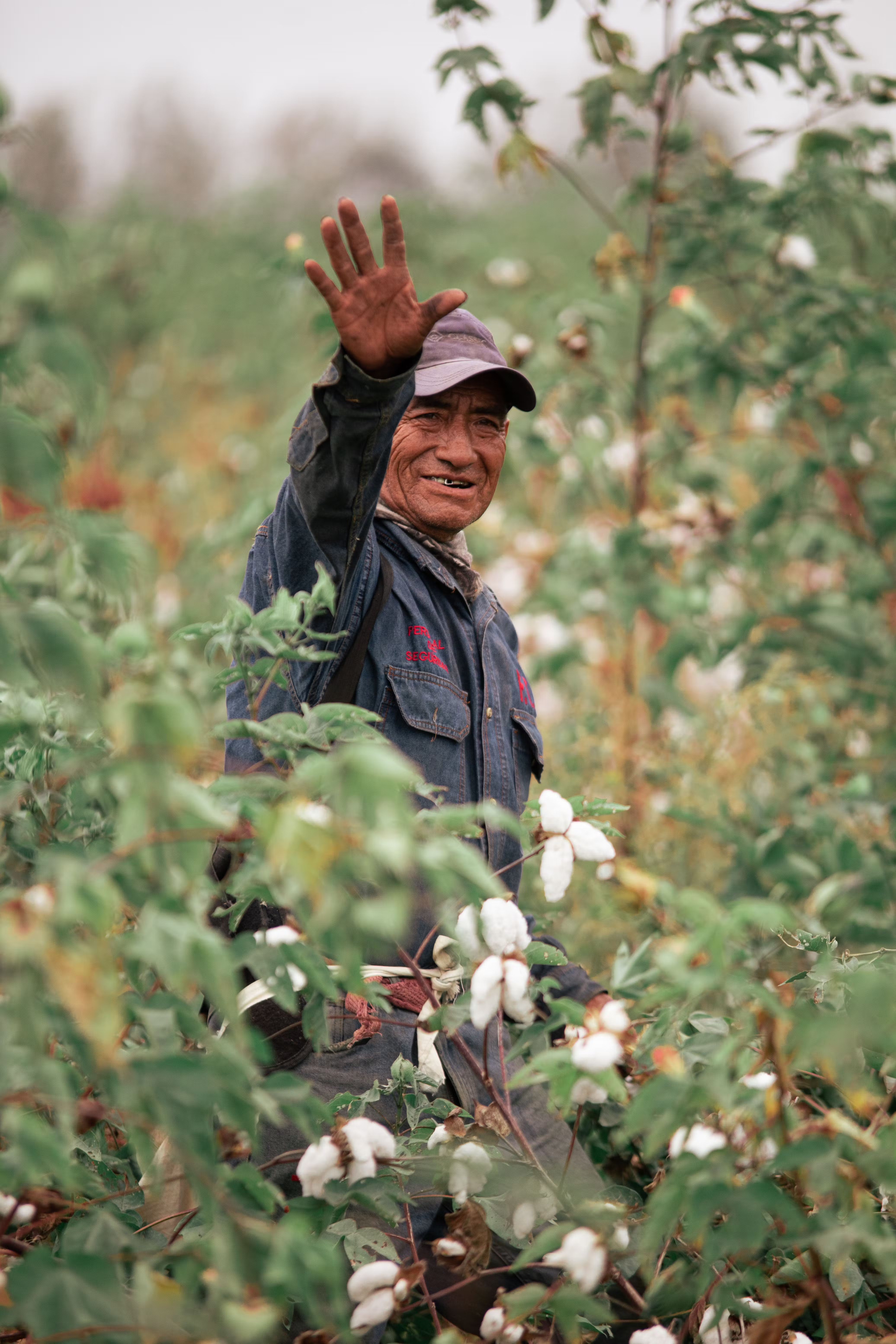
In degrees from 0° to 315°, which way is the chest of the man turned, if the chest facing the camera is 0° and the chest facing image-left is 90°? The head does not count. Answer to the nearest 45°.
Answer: approximately 315°
